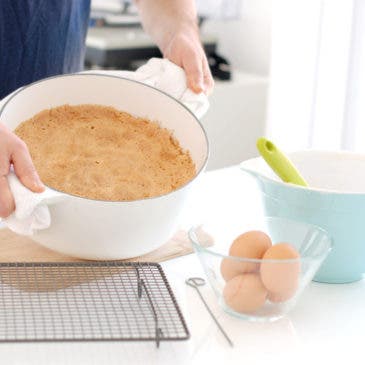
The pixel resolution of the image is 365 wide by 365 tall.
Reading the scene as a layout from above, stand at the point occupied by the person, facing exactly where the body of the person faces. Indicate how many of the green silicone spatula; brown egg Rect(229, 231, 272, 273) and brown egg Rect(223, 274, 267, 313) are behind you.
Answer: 0

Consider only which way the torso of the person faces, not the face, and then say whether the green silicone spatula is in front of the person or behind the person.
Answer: in front

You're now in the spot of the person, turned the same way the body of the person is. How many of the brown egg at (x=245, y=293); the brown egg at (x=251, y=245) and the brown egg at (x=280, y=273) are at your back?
0

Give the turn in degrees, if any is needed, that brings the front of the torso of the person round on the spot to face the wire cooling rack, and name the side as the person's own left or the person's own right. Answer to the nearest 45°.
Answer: approximately 45° to the person's own right

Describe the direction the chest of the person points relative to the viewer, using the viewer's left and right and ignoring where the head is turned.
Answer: facing the viewer and to the right of the viewer

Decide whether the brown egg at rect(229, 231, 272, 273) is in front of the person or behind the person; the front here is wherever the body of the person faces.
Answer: in front

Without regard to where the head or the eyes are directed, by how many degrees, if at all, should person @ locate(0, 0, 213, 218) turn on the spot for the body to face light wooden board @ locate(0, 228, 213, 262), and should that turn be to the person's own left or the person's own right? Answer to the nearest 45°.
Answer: approximately 45° to the person's own right
